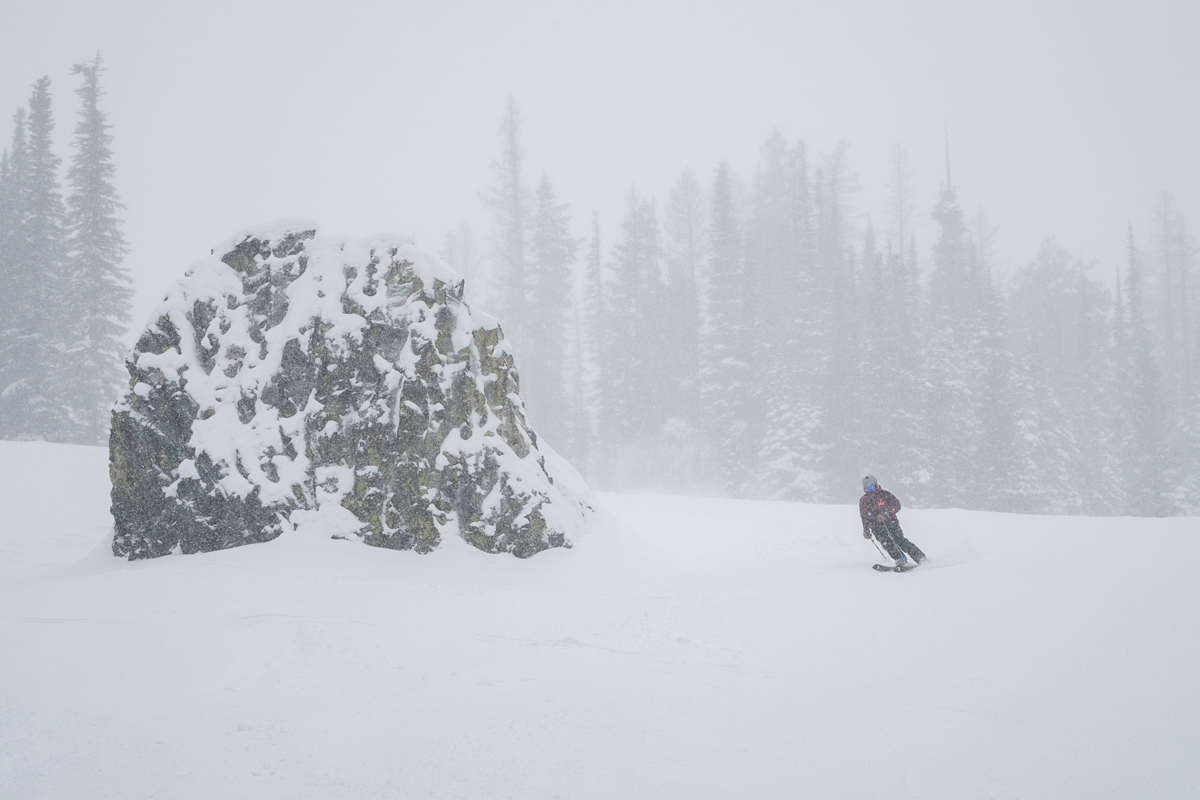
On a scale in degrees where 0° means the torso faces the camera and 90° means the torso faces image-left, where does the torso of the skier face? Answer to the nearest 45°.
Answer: approximately 45°

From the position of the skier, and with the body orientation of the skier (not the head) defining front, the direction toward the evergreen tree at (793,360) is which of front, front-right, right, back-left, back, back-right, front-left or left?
back-right

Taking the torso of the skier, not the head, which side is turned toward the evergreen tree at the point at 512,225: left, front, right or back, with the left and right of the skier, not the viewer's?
right

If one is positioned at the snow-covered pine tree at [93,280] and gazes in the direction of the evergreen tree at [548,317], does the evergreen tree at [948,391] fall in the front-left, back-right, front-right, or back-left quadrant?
front-right

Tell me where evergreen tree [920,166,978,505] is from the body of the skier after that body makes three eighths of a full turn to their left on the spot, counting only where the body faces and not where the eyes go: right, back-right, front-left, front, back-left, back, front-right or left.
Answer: left

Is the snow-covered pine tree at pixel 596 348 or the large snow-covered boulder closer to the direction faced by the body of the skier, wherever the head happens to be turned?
the large snow-covered boulder

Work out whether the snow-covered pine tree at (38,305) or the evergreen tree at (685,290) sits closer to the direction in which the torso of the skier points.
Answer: the snow-covered pine tree

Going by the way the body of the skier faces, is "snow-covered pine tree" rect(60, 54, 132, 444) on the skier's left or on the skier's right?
on the skier's right

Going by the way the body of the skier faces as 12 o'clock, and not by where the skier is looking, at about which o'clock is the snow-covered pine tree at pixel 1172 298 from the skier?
The snow-covered pine tree is roughly at 5 o'clock from the skier.

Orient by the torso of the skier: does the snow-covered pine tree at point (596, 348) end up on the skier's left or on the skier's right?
on the skier's right
